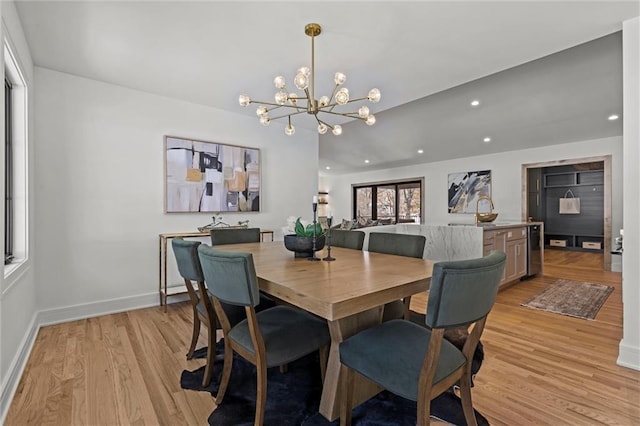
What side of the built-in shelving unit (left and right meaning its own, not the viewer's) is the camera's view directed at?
front

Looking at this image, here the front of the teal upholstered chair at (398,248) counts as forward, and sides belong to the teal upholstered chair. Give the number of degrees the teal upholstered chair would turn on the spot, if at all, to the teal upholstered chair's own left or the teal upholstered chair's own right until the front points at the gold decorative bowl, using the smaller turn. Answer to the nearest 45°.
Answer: approximately 180°

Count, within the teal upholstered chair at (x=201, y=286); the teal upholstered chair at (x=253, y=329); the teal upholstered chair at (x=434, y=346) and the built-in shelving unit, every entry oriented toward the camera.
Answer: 1

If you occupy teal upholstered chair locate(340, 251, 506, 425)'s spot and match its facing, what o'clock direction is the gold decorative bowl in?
The gold decorative bowl is roughly at 2 o'clock from the teal upholstered chair.

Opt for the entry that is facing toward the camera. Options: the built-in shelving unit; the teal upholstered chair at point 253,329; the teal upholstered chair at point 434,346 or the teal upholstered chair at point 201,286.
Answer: the built-in shelving unit

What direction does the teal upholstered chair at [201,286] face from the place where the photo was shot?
facing away from the viewer and to the right of the viewer

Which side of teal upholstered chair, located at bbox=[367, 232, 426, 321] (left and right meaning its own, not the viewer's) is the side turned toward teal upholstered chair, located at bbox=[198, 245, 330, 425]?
front

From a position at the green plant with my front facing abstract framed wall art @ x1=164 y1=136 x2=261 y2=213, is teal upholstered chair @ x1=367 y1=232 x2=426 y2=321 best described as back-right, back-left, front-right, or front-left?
back-right

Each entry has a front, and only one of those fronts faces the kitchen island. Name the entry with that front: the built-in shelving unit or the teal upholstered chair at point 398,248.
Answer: the built-in shelving unit

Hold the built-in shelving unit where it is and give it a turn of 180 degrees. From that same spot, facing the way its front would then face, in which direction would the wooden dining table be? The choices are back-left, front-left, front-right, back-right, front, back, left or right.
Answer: back

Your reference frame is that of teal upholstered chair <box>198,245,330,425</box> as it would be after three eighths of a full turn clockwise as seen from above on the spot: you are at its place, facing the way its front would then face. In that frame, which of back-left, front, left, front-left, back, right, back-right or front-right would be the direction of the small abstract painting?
back-left

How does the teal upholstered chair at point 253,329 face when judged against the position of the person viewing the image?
facing away from the viewer and to the right of the viewer

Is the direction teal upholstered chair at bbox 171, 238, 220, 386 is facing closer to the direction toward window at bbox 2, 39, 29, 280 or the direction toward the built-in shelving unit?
the built-in shelving unit

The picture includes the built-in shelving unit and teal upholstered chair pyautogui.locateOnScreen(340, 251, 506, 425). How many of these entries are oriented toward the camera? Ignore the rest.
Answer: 1

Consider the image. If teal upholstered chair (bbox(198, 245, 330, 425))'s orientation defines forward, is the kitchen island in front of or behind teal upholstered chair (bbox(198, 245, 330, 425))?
in front

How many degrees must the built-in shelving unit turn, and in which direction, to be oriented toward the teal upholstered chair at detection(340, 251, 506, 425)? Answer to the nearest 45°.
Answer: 0° — it already faces it

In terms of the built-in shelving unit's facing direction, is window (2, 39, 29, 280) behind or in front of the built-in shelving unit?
in front

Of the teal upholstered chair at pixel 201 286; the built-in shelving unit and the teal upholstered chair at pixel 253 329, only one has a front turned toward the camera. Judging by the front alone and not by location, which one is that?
the built-in shelving unit

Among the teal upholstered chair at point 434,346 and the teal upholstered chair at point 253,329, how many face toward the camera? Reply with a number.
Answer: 0

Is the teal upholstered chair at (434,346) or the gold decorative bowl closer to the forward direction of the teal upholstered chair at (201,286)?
the gold decorative bowl
